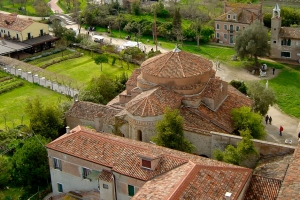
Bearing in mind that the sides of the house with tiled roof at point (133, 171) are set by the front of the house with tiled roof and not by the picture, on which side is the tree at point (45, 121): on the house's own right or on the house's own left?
on the house's own right

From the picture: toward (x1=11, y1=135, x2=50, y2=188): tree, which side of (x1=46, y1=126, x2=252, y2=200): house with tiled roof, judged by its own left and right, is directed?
right

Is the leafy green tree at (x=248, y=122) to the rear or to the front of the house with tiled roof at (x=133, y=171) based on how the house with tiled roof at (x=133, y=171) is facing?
to the rear

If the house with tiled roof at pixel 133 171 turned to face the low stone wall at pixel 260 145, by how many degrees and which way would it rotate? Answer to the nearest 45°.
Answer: approximately 135° to its left

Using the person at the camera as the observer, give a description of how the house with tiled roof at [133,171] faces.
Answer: facing the viewer and to the left of the viewer
